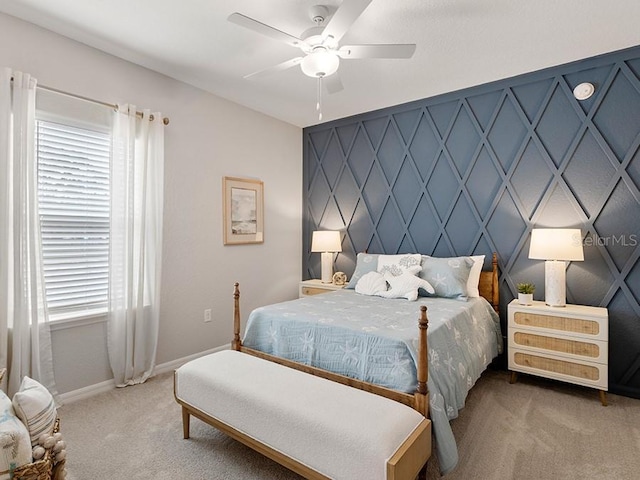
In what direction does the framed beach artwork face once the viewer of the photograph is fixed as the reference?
facing the viewer and to the right of the viewer

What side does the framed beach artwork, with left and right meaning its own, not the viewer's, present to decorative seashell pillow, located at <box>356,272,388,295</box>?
front

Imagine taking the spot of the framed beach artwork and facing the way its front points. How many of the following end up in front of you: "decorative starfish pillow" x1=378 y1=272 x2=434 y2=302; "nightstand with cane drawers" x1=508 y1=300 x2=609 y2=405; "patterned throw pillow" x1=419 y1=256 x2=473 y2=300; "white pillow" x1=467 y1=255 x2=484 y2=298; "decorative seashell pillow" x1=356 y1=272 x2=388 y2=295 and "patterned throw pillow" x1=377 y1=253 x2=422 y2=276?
6

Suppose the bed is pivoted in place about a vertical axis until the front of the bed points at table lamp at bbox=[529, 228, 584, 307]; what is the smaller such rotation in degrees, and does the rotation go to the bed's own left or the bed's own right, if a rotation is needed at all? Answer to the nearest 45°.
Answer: approximately 180°

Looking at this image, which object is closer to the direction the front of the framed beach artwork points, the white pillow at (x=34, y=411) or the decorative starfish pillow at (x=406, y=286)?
the decorative starfish pillow

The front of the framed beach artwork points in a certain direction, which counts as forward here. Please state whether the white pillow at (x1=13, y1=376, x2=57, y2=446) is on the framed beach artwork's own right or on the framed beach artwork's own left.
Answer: on the framed beach artwork's own right

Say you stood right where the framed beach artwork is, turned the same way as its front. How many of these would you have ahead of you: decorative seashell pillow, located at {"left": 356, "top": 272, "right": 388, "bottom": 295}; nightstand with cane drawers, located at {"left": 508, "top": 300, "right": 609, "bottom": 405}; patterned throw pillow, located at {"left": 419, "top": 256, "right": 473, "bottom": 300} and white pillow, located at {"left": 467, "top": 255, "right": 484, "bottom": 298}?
4

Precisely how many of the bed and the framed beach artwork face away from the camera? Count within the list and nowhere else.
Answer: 0

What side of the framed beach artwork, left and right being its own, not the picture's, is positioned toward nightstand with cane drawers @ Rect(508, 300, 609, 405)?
front

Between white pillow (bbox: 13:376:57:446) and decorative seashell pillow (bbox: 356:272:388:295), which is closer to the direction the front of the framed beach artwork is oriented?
the decorative seashell pillow

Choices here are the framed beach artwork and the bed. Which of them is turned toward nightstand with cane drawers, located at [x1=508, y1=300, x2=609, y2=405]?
the framed beach artwork

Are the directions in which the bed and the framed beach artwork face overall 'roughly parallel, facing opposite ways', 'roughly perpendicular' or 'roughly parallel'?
roughly perpendicular

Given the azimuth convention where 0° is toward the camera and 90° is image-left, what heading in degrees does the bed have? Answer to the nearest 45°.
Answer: approximately 45°

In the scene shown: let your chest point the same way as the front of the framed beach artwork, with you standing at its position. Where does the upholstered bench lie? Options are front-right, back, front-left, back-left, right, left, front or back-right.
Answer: front-right
